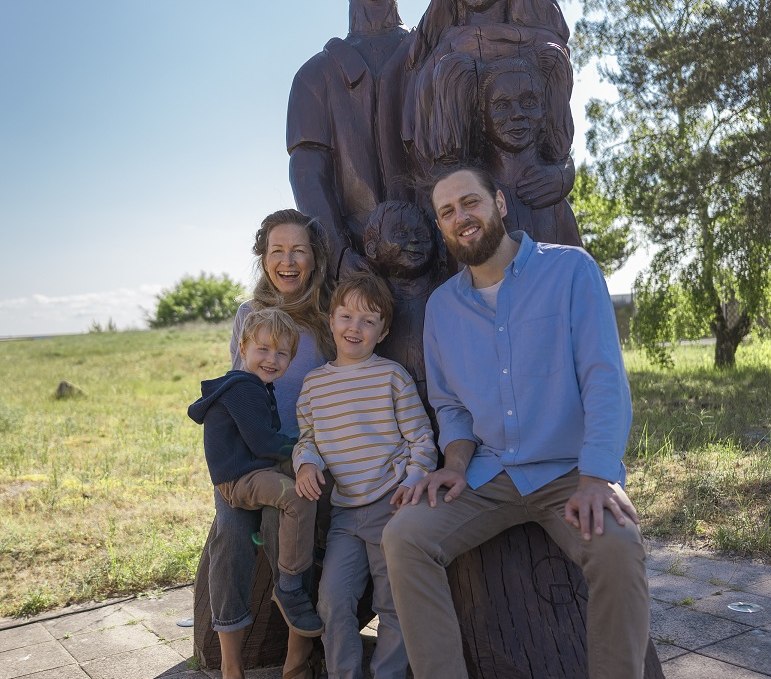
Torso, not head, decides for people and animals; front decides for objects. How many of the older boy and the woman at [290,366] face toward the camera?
2

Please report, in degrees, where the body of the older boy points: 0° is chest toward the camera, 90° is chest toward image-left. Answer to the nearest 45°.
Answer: approximately 0°

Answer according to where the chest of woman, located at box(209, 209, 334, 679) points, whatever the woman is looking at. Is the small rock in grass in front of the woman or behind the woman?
behind

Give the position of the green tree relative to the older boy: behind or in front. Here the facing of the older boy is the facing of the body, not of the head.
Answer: behind

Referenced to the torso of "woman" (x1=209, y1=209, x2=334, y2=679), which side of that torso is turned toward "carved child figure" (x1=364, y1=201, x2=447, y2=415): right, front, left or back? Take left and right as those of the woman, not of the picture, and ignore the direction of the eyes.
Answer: left

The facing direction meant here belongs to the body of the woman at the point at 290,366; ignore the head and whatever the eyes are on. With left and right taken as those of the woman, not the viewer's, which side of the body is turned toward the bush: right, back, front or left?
back

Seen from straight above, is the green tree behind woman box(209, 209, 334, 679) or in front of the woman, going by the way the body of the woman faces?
behind

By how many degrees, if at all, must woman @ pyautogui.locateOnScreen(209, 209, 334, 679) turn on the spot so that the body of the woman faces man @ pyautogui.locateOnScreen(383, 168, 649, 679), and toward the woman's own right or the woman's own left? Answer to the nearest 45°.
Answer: approximately 45° to the woman's own left
